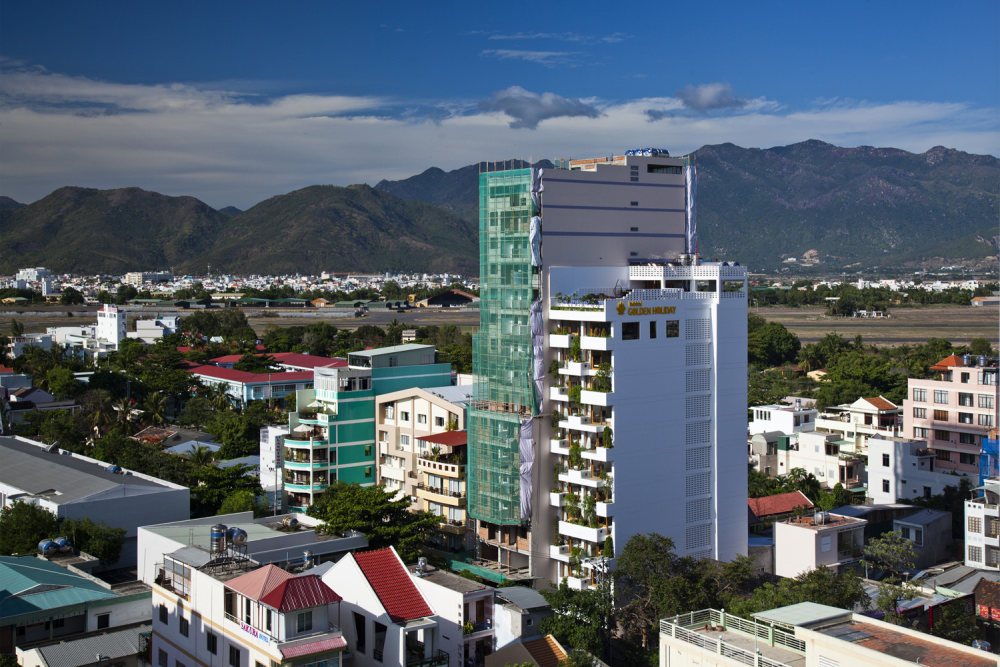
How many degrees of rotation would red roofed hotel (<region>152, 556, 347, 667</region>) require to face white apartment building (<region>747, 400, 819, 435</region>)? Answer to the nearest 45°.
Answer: approximately 90° to its left

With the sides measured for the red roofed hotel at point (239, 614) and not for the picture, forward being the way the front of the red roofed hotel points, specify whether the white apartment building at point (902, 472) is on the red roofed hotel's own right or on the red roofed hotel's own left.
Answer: on the red roofed hotel's own left

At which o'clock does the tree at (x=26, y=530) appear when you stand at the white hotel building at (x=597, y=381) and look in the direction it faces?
The tree is roughly at 1 o'clock from the white hotel building.

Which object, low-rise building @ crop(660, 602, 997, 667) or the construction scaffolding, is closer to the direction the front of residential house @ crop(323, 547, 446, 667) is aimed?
the low-rise building

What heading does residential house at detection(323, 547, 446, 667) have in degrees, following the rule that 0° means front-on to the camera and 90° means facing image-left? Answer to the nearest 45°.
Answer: approximately 315°

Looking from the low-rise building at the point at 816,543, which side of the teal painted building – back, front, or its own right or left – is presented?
left

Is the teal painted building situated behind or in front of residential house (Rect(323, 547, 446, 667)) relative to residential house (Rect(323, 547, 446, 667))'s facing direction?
behind

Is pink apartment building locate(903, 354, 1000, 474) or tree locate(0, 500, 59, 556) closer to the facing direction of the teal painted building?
the tree

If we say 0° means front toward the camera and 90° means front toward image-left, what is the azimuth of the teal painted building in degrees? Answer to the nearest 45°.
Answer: approximately 45°
